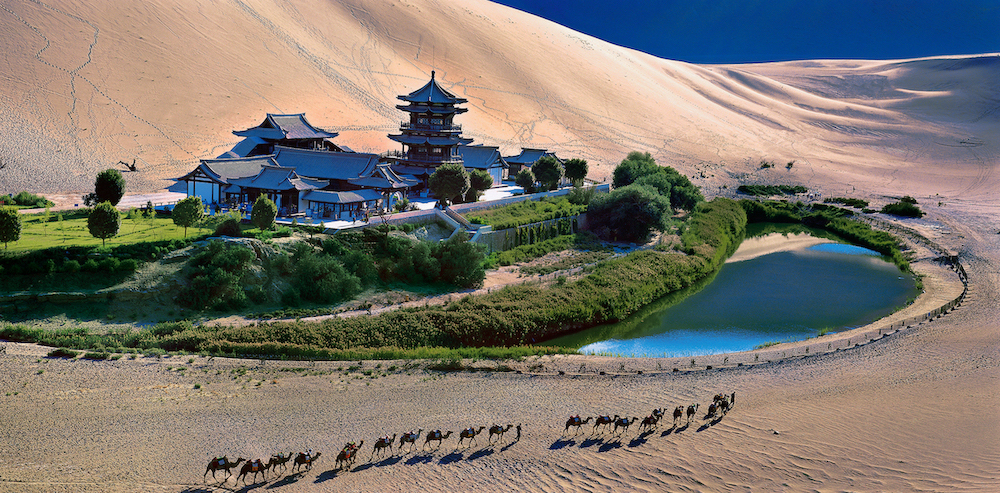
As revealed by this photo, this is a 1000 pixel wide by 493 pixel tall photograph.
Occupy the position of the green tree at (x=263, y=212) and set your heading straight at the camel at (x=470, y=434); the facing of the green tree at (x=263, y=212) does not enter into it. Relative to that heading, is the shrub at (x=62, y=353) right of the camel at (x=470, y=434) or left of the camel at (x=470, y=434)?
right

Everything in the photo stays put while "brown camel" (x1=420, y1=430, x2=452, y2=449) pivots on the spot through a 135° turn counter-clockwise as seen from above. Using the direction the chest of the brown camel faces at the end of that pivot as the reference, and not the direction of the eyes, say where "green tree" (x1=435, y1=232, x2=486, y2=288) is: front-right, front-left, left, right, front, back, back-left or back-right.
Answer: front-right

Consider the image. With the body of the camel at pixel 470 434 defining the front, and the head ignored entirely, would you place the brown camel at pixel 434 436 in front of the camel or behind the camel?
behind

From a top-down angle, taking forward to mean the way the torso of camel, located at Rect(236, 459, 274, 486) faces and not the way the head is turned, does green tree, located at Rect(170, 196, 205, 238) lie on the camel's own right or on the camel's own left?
on the camel's own left

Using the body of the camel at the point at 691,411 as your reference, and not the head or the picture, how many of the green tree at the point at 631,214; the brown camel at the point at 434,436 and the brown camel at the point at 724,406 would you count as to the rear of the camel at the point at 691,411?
1

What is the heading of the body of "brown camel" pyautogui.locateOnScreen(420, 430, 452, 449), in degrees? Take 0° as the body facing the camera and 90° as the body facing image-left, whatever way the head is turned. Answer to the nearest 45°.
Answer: approximately 270°

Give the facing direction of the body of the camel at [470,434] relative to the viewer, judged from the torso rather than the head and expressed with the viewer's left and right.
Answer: facing to the right of the viewer

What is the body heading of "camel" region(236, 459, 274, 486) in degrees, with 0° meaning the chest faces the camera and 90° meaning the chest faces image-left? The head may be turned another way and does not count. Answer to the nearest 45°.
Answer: approximately 270°

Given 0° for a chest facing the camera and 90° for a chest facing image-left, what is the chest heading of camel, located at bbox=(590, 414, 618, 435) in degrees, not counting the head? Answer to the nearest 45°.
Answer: approximately 270°
